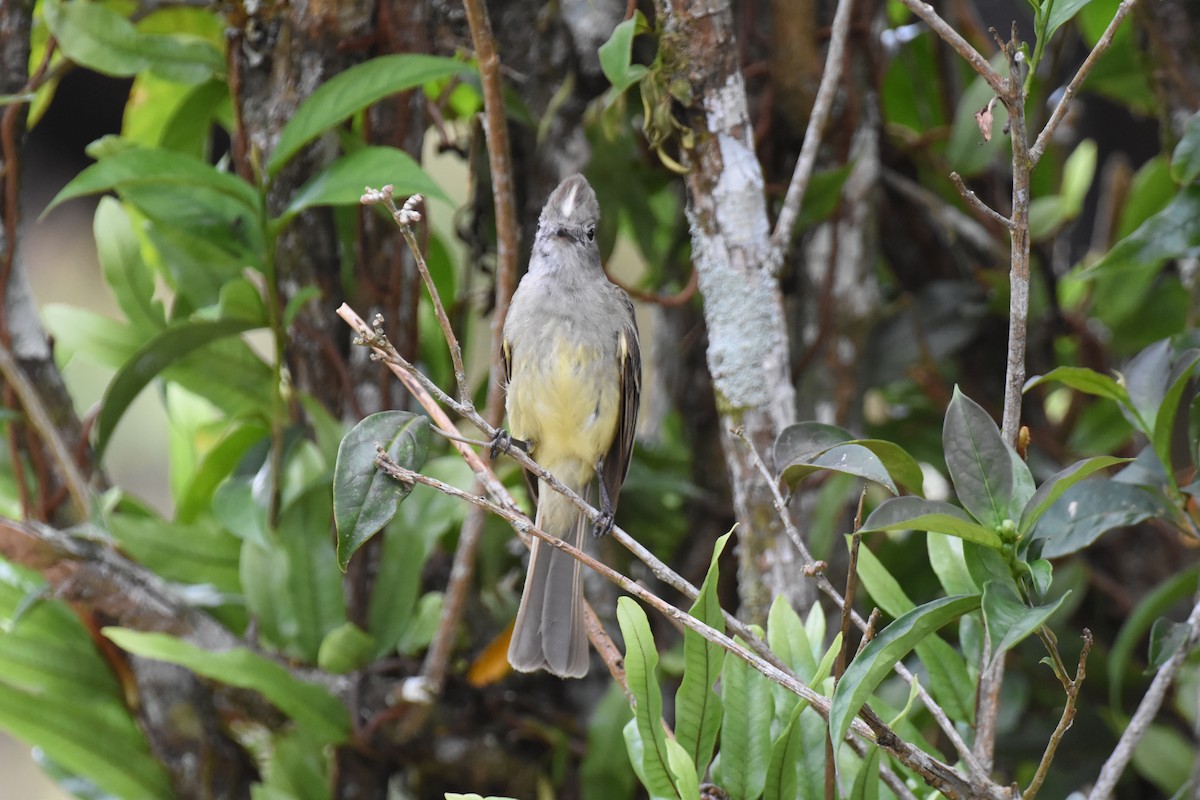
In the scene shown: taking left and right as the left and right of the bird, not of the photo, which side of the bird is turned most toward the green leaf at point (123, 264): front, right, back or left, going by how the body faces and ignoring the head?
right

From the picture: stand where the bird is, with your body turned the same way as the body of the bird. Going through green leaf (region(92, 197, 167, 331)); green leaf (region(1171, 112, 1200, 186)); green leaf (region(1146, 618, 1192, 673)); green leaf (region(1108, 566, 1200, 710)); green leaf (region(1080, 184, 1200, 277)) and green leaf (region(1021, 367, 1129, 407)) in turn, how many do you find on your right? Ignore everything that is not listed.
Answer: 1

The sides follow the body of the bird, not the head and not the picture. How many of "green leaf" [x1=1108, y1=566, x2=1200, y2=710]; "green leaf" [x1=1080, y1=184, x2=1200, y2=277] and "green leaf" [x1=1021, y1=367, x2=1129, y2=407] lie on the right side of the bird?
0

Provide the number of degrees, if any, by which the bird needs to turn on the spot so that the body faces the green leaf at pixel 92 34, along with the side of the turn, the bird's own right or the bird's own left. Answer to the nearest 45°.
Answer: approximately 90° to the bird's own right

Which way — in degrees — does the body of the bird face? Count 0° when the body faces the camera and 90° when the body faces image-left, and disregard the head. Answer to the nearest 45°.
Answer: approximately 0°
